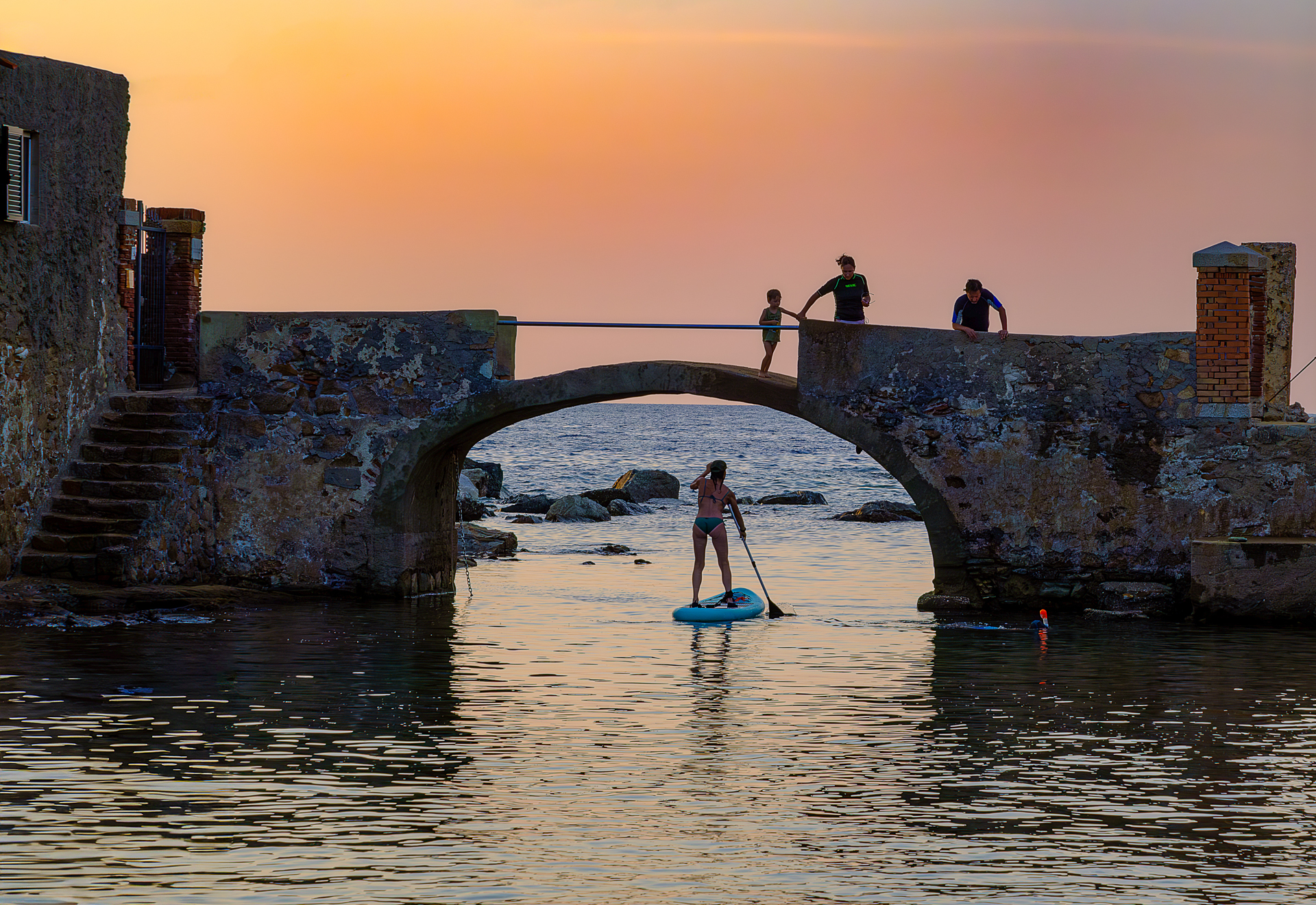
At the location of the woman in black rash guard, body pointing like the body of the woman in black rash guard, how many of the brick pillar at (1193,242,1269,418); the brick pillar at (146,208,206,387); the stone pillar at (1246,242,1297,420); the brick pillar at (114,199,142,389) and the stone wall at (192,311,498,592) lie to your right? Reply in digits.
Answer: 3

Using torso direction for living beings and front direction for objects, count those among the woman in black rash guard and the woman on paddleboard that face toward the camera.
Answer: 1

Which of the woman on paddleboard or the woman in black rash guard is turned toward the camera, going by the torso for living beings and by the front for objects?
the woman in black rash guard

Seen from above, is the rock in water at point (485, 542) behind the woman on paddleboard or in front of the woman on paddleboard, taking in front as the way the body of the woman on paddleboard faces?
in front

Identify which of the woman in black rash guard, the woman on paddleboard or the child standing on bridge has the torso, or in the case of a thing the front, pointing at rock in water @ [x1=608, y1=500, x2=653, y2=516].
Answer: the woman on paddleboard

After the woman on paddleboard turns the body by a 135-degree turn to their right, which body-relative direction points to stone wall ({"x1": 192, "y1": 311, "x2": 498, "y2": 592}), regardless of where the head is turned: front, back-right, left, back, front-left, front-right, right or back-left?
back-right

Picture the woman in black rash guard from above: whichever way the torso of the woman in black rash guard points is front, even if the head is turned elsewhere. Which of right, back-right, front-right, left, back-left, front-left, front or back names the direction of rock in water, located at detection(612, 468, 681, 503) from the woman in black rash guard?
back

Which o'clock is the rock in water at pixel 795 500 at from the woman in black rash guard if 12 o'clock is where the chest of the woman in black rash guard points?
The rock in water is roughly at 6 o'clock from the woman in black rash guard.

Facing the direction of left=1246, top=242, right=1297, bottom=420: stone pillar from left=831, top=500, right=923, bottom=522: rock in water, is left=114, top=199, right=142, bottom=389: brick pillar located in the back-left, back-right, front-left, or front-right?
front-right

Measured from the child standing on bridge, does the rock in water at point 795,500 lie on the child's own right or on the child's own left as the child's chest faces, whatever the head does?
on the child's own left

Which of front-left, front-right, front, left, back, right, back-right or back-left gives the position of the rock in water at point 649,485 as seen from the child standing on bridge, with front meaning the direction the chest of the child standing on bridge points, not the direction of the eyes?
back-left

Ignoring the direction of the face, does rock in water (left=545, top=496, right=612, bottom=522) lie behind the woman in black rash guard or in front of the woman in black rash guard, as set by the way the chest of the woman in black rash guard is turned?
behind

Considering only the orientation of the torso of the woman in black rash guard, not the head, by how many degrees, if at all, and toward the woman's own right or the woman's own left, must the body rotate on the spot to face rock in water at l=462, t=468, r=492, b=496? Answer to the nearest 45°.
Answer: approximately 180°

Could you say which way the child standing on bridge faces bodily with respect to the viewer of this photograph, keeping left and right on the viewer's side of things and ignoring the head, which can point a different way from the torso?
facing the viewer and to the right of the viewer

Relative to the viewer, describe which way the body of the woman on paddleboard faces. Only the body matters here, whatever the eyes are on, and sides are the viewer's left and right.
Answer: facing away from the viewer

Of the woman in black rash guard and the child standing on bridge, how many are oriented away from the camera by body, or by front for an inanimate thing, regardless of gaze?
0

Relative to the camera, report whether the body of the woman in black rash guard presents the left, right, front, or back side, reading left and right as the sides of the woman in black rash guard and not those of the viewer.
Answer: front
